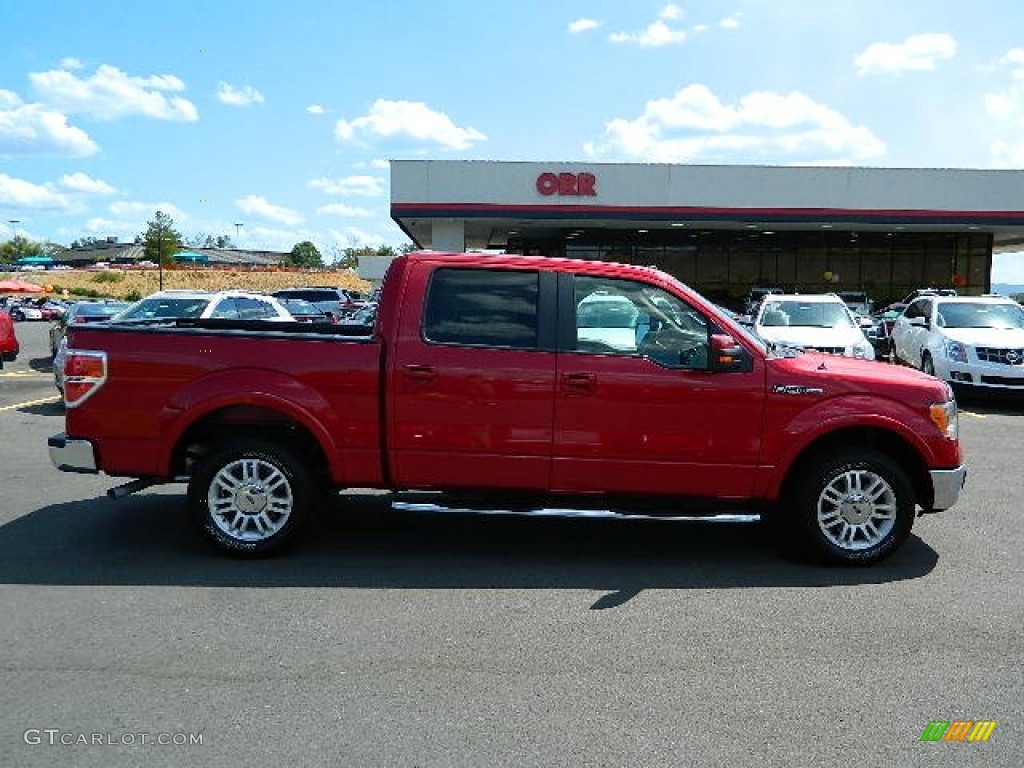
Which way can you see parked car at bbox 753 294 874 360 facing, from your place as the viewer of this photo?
facing the viewer

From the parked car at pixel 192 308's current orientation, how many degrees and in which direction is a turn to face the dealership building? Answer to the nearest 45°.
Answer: approximately 180°

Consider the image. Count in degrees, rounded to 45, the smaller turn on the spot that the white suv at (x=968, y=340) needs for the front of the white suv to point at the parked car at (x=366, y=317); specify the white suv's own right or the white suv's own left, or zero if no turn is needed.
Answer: approximately 90° to the white suv's own right

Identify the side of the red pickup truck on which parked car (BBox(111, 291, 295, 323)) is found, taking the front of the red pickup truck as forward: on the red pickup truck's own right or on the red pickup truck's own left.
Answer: on the red pickup truck's own left

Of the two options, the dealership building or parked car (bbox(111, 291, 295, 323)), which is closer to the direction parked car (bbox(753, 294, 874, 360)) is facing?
the parked car

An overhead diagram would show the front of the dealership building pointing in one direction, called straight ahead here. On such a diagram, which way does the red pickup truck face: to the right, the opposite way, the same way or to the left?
to the left

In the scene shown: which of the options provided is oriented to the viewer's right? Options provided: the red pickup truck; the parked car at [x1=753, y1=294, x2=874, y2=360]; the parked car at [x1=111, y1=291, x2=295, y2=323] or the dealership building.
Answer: the red pickup truck

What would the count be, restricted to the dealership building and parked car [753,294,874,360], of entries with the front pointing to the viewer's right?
0

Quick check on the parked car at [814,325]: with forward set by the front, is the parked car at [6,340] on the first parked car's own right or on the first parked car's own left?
on the first parked car's own right

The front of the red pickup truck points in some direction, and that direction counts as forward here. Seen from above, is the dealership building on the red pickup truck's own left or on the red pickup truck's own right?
on the red pickup truck's own left

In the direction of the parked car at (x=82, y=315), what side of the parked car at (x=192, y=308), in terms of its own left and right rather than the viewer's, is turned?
right

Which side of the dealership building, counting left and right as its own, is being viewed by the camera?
front

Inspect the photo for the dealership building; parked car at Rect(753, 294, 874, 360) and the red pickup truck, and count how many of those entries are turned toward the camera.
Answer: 2

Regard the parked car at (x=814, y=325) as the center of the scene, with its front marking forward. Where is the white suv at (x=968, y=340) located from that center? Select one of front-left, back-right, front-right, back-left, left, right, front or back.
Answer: left

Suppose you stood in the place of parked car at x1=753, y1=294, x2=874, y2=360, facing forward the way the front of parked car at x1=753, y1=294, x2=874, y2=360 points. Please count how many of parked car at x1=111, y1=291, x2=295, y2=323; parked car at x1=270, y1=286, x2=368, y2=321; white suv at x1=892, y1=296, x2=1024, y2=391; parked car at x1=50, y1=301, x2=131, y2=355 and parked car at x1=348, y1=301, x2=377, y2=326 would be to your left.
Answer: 1

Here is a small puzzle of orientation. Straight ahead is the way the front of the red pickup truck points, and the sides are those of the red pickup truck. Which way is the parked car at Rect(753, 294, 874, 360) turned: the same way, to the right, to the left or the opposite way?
to the right

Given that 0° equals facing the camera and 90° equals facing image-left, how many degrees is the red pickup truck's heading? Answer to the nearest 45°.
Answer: approximately 270°

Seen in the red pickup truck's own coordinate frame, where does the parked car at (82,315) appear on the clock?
The parked car is roughly at 8 o'clock from the red pickup truck.
